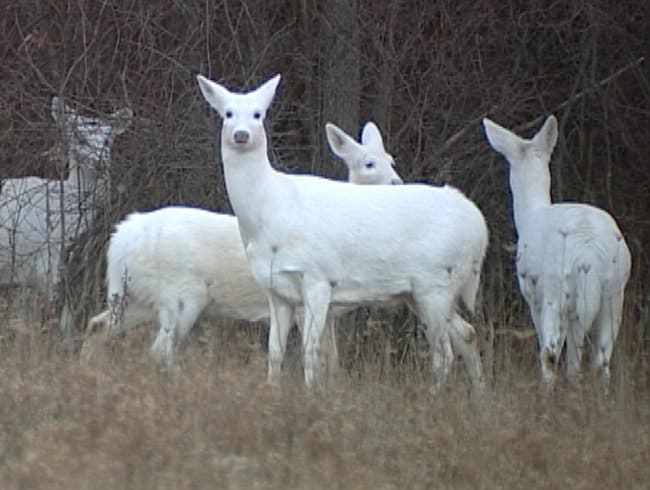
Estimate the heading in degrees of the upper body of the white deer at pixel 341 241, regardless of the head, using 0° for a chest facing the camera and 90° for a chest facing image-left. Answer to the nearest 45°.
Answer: approximately 90°

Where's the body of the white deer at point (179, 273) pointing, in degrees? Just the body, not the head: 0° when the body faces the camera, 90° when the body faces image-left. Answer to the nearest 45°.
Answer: approximately 270°

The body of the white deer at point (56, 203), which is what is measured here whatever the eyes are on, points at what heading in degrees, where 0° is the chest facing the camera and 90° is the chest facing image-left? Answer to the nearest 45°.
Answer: approximately 270°

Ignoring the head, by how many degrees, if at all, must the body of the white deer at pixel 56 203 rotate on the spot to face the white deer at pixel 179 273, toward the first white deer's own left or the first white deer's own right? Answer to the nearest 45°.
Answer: approximately 45° to the first white deer's own right

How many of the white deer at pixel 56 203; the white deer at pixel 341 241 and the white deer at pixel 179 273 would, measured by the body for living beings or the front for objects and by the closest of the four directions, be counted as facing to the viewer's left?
1

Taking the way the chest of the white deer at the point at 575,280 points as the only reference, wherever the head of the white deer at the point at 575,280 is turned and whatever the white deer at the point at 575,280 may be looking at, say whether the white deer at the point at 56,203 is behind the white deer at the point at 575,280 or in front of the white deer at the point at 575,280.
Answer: in front

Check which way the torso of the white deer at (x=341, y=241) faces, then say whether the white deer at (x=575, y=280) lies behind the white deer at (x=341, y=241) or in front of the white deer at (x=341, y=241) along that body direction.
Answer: behind
